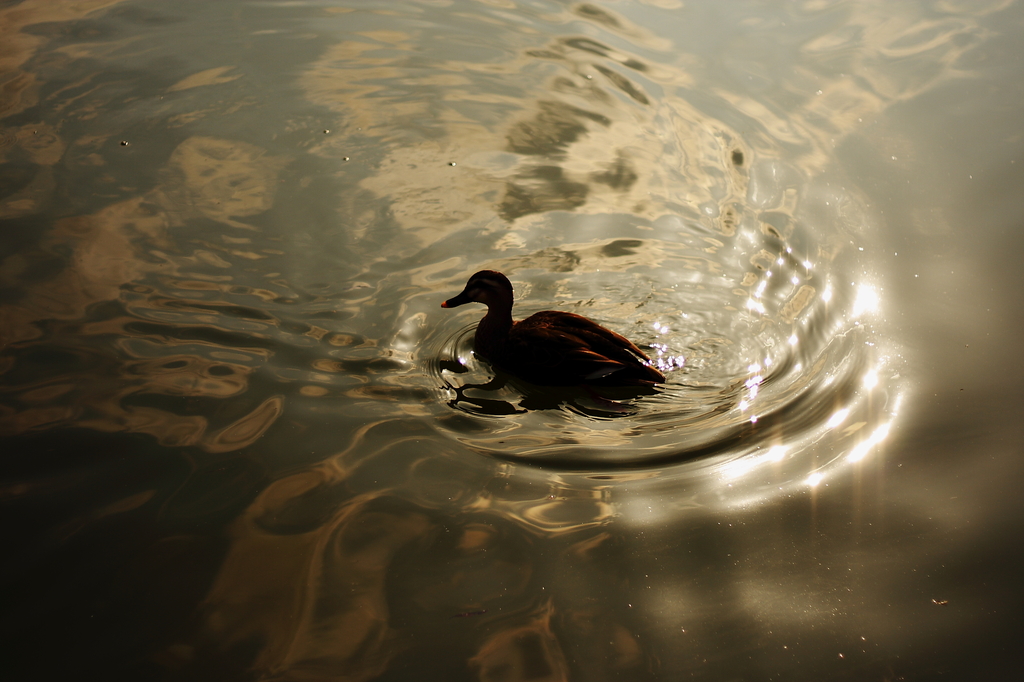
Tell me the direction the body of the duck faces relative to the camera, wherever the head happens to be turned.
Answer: to the viewer's left
